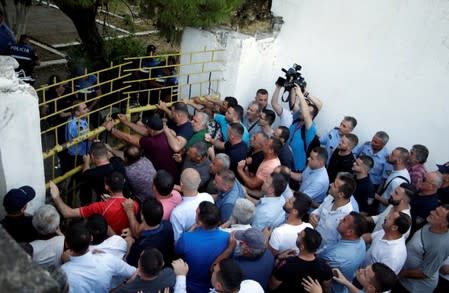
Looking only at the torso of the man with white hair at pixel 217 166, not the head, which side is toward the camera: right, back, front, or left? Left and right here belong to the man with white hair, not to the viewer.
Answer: left

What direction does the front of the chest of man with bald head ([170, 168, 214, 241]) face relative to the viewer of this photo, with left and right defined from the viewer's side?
facing away from the viewer

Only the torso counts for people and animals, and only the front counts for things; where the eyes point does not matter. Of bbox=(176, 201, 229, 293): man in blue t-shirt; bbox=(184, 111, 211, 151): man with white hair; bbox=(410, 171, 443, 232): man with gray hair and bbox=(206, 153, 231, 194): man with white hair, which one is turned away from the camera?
the man in blue t-shirt

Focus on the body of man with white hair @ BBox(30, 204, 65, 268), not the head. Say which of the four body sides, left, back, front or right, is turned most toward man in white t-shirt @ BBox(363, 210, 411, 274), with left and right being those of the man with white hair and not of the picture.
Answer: right

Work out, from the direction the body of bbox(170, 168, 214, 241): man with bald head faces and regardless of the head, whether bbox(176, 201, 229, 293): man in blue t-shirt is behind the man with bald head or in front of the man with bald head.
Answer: behind

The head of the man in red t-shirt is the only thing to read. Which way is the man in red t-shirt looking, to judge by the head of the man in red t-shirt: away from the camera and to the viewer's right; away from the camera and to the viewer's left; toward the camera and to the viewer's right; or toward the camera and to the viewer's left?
away from the camera and to the viewer's left

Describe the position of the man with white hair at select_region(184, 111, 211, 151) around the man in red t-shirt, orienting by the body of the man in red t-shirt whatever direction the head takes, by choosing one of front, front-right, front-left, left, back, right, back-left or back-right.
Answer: right

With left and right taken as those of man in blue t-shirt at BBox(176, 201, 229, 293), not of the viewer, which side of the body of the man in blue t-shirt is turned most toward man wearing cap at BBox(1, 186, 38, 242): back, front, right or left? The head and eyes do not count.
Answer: left

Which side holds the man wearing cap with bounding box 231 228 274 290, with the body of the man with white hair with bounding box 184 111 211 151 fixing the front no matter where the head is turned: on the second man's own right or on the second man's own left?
on the second man's own left

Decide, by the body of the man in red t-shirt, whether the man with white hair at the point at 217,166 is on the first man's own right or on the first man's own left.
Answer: on the first man's own right

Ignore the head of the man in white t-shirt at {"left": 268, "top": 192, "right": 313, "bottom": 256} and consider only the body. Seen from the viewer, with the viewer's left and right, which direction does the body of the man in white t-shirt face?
facing away from the viewer and to the left of the viewer

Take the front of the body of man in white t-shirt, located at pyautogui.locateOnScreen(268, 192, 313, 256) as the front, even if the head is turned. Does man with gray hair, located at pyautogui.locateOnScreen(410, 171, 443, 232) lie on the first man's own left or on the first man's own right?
on the first man's own right

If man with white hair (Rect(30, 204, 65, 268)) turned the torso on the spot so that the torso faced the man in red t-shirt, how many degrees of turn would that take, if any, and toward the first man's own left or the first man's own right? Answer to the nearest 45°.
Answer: approximately 45° to the first man's own right

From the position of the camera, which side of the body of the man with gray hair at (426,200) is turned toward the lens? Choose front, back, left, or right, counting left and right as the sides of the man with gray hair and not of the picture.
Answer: left

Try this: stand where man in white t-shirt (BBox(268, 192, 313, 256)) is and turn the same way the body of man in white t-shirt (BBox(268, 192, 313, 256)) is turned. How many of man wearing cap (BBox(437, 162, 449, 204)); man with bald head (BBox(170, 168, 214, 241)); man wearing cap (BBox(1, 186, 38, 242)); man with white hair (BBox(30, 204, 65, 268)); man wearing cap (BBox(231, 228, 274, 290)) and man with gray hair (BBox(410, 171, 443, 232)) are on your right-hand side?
2

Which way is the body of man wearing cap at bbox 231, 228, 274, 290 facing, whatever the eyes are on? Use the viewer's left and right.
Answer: facing away from the viewer and to the left of the viewer
